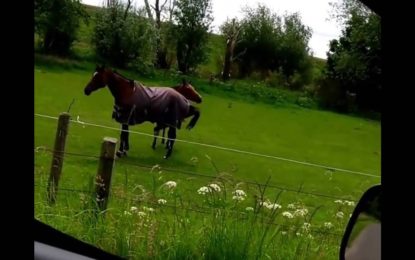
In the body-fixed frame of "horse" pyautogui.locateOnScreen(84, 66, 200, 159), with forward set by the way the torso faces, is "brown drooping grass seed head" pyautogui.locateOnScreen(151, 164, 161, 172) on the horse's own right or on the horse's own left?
on the horse's own left

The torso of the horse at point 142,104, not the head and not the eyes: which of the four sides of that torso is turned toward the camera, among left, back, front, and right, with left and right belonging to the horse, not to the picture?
left

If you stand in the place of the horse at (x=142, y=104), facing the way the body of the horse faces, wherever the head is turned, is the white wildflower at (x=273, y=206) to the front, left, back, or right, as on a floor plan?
left

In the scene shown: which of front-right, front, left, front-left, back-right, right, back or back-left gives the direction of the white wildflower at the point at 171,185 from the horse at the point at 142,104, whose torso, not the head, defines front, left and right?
left

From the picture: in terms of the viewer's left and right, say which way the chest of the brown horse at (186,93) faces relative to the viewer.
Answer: facing to the right of the viewer

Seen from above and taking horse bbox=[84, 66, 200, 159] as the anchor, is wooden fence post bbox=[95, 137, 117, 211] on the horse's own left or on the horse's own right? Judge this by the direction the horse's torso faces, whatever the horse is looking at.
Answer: on the horse's own left

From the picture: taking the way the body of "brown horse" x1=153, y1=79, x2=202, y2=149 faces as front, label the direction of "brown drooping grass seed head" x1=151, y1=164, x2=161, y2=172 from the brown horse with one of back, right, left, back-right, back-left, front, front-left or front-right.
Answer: right

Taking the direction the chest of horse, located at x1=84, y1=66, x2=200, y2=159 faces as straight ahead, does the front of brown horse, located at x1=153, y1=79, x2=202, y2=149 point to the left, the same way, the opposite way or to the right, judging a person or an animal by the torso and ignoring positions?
the opposite way

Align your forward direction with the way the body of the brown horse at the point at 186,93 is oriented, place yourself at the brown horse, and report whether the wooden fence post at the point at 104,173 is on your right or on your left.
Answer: on your right

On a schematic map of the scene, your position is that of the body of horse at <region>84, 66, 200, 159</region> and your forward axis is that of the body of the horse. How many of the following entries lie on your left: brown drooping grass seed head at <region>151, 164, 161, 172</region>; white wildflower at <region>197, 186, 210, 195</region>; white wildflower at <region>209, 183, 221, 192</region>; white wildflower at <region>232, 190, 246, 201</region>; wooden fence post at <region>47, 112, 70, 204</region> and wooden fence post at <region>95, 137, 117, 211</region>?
6

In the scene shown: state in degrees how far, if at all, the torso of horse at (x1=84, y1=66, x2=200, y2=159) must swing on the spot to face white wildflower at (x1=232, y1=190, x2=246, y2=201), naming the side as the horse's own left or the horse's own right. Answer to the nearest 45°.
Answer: approximately 90° to the horse's own left
